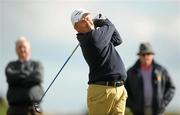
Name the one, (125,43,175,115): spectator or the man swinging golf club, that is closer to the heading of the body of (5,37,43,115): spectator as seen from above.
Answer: the man swinging golf club

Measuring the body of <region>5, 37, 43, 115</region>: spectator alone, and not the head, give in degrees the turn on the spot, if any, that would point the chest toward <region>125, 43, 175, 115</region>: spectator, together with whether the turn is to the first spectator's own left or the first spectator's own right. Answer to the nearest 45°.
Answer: approximately 90° to the first spectator's own left

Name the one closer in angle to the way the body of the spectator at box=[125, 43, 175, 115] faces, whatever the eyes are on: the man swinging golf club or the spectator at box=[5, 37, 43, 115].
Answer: the man swinging golf club

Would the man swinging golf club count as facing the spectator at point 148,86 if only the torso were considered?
no

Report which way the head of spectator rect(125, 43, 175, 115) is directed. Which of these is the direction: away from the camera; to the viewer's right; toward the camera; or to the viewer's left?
toward the camera

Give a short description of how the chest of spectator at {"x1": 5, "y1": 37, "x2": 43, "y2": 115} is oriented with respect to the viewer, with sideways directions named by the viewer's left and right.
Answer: facing the viewer

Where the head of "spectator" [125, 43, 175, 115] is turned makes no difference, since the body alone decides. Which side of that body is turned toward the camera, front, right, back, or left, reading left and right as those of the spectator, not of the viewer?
front

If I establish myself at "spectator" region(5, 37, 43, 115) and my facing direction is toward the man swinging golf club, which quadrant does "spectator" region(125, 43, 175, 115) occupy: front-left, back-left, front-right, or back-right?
front-left

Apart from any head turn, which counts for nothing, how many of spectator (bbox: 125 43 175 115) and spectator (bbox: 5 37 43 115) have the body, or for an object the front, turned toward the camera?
2

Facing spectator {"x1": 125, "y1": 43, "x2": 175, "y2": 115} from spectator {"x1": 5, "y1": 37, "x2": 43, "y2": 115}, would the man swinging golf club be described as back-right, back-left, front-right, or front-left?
front-right
